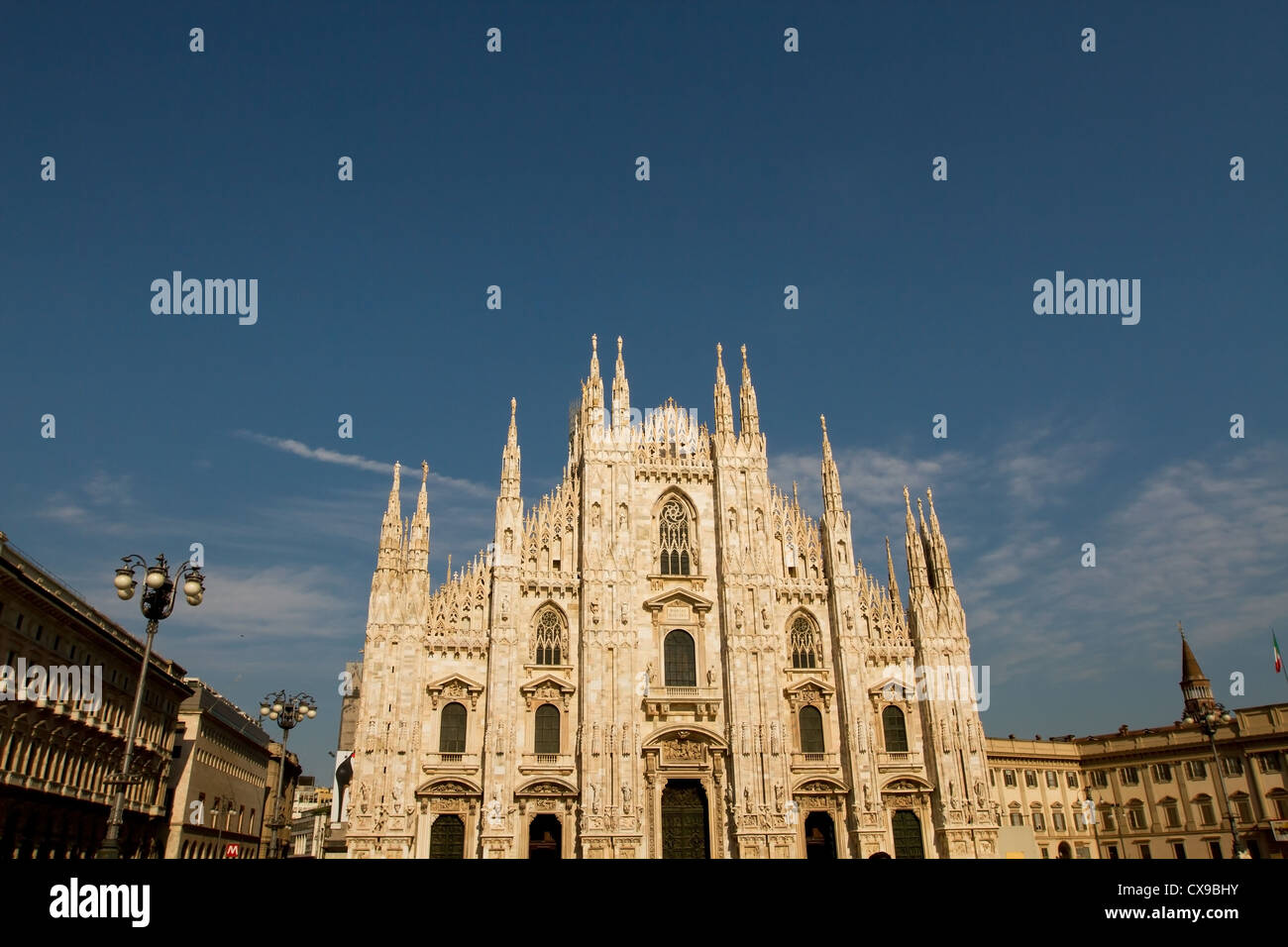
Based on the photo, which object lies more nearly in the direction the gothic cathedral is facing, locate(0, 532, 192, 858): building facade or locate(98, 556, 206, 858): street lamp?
the street lamp

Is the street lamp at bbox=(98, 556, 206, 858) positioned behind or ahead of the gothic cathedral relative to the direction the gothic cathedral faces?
ahead

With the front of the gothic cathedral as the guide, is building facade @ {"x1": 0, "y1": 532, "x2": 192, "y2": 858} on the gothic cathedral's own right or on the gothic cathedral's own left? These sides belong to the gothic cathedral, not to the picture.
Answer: on the gothic cathedral's own right

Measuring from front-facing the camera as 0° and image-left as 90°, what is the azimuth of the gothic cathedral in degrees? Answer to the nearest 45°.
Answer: approximately 0°
